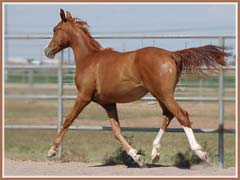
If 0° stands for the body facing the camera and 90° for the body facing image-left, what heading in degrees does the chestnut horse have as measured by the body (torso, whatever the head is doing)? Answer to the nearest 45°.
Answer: approximately 90°
